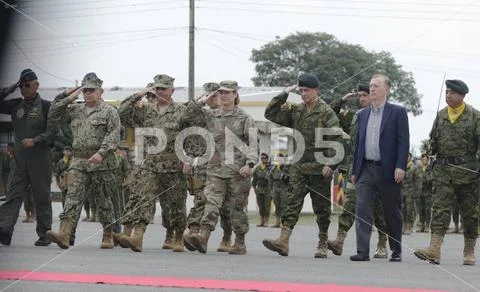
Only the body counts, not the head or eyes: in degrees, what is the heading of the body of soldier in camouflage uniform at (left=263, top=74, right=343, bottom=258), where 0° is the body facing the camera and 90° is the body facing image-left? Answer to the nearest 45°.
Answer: approximately 45°

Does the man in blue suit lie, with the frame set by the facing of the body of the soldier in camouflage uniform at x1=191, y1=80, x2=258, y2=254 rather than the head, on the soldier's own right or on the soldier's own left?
on the soldier's own left

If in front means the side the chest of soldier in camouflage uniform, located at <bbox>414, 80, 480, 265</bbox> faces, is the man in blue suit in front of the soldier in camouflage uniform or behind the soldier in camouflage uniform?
in front

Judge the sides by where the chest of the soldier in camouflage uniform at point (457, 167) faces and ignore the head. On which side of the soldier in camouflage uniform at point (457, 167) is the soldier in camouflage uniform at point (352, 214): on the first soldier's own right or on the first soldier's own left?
on the first soldier's own right

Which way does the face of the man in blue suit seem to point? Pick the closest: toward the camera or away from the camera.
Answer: toward the camera

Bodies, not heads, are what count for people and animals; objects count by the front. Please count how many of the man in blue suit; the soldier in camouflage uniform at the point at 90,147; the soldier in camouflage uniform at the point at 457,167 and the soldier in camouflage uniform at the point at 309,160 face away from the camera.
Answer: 0

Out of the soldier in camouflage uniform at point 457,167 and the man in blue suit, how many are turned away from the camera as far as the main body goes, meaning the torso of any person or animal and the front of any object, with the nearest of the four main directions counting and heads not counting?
0

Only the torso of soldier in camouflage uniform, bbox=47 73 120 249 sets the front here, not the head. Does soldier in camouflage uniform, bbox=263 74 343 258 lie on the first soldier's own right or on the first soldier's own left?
on the first soldier's own left

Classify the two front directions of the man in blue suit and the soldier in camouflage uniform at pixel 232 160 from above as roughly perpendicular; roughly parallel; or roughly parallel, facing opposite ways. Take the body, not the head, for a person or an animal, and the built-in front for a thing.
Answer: roughly parallel

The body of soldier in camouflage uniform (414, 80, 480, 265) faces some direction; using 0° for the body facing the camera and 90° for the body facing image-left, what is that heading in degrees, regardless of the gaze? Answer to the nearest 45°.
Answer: approximately 45°

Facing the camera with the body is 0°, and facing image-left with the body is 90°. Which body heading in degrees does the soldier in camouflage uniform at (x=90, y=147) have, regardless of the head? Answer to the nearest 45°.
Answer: approximately 45°

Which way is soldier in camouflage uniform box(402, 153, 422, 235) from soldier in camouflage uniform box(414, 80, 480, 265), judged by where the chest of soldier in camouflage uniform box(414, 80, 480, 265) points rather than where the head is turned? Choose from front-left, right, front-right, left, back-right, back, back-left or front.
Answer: back-right

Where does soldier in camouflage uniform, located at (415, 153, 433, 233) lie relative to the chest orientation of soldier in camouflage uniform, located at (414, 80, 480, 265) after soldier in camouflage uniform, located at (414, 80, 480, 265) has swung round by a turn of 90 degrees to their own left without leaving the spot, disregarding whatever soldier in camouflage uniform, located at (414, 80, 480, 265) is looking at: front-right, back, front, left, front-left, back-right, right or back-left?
back-left

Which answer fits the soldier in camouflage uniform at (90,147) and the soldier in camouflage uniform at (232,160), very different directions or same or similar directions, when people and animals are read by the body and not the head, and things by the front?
same or similar directions
